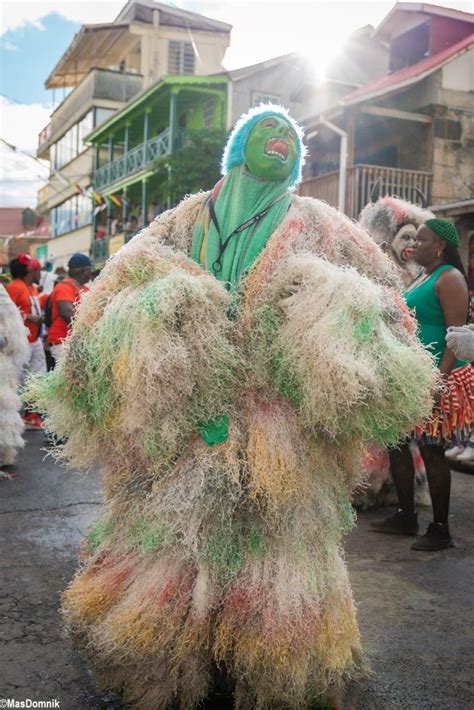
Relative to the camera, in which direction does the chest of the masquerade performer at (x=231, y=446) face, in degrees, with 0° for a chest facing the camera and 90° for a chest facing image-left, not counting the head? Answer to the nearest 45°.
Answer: approximately 0°

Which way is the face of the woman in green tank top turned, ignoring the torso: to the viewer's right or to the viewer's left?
to the viewer's left

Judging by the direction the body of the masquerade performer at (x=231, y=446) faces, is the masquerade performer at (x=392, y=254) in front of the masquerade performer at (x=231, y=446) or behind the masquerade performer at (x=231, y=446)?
behind

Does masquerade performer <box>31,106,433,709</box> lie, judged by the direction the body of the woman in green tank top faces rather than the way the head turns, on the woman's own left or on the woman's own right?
on the woman's own left

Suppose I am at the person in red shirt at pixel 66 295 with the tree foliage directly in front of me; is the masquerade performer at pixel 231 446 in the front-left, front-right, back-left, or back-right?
back-right

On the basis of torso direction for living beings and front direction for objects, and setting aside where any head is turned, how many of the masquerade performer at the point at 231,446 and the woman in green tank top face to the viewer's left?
1

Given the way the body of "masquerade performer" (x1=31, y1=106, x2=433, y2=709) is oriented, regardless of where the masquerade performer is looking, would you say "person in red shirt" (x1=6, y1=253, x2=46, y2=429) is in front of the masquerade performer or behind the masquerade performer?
behind

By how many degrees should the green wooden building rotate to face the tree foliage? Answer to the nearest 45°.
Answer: approximately 45° to its left

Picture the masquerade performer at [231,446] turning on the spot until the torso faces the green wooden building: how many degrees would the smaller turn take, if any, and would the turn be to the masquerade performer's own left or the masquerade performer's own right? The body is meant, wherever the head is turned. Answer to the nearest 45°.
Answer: approximately 180°

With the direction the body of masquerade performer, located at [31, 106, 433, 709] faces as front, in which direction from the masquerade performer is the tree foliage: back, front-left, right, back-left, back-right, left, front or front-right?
back

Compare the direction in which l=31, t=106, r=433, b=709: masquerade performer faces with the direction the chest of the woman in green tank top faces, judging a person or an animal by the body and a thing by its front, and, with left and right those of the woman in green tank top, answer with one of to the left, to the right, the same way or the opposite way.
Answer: to the left

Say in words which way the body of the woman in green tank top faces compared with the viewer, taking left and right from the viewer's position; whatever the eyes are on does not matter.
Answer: facing to the left of the viewer

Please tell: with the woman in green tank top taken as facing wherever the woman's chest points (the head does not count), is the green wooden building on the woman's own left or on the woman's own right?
on the woman's own right
